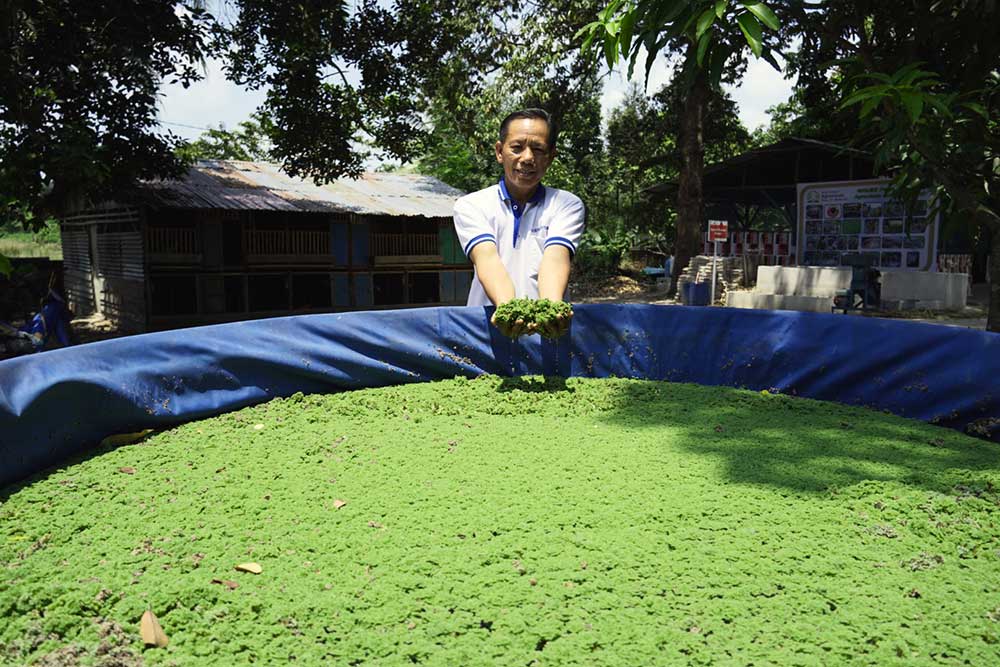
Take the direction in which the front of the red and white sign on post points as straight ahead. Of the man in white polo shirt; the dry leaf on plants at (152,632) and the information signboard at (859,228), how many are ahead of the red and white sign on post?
2

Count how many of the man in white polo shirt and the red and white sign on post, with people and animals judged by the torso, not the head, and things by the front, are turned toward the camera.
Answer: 2

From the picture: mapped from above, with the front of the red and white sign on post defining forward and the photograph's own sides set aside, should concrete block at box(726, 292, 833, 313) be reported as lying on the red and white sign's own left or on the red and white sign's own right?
on the red and white sign's own left

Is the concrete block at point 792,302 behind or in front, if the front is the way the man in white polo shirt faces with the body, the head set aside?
behind

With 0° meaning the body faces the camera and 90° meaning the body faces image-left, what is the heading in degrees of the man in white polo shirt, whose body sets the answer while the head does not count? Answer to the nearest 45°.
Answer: approximately 0°

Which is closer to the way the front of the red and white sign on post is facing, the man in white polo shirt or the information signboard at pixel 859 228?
the man in white polo shirt

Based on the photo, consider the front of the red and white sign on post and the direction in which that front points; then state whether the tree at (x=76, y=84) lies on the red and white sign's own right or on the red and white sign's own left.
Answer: on the red and white sign's own right
